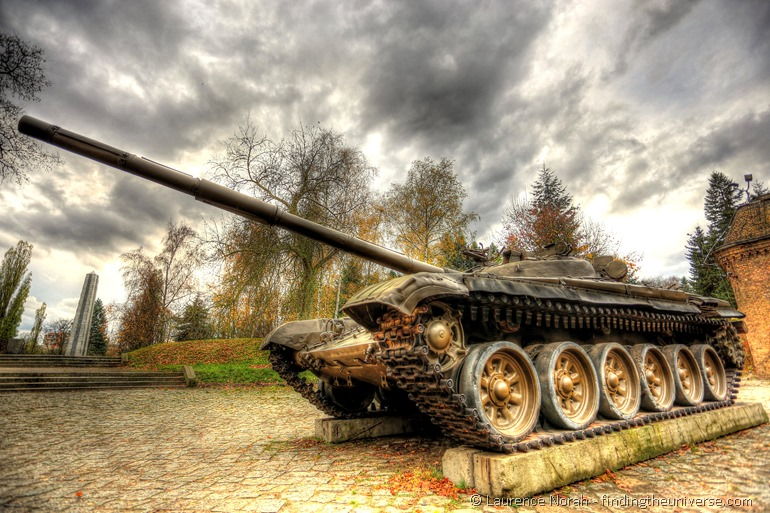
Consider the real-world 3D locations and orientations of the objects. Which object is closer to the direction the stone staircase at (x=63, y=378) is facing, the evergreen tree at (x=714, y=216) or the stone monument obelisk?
the evergreen tree

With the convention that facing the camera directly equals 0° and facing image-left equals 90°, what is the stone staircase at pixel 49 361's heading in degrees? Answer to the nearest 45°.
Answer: approximately 0°

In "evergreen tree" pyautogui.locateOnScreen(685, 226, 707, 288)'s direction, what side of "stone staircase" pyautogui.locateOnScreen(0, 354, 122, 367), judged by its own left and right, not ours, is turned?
left

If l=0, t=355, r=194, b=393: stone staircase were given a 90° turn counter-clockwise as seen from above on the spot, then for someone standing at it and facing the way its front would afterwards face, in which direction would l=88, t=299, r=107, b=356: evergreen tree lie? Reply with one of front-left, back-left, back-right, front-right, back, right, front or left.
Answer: left

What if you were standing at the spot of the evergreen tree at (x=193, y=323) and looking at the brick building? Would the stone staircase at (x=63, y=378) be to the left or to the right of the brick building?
right

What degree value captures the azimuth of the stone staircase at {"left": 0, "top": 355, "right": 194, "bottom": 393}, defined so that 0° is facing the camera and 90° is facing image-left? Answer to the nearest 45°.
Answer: approximately 0°

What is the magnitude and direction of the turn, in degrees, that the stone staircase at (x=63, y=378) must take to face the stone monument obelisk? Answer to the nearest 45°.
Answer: approximately 180°

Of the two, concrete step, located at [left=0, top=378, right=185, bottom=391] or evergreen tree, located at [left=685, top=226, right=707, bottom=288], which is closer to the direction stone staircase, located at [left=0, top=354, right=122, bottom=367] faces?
the concrete step

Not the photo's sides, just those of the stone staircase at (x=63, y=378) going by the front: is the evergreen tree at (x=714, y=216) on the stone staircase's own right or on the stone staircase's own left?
on the stone staircase's own left

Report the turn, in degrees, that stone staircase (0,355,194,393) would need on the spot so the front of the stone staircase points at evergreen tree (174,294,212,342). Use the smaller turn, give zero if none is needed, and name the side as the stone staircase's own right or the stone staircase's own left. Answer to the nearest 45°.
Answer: approximately 135° to the stone staircase's own left
